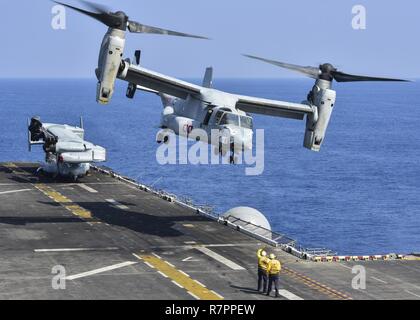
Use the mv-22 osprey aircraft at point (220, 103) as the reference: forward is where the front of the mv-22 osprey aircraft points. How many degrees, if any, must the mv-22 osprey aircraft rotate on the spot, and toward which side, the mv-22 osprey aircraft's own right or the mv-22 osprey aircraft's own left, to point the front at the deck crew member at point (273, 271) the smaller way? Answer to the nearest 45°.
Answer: approximately 45° to the mv-22 osprey aircraft's own right

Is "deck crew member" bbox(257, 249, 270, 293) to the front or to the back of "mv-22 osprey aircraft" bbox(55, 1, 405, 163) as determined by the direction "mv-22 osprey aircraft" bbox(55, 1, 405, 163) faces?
to the front

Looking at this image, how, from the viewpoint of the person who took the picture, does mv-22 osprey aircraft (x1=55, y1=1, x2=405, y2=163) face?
facing the viewer and to the right of the viewer

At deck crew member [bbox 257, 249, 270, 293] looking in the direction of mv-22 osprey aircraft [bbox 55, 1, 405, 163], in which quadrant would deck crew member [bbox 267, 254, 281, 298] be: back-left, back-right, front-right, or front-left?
back-right
